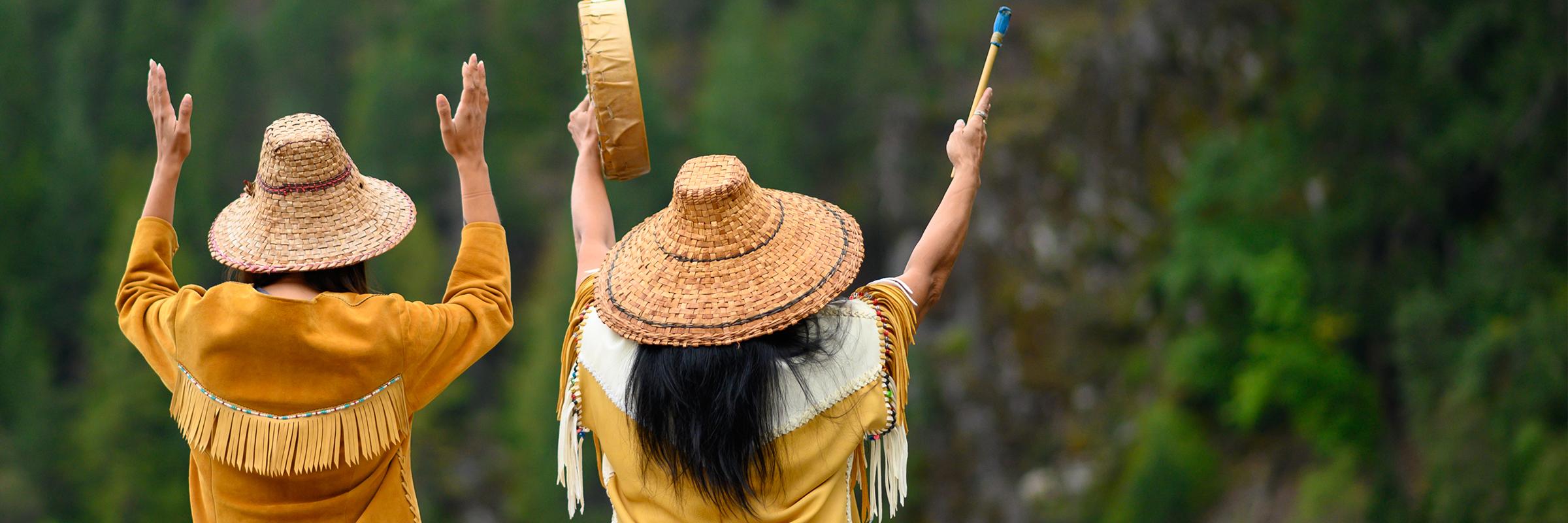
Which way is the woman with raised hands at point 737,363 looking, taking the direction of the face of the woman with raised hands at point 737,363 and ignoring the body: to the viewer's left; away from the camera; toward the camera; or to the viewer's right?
away from the camera

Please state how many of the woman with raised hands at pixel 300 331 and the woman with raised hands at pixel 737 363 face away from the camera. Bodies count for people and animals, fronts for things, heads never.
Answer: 2

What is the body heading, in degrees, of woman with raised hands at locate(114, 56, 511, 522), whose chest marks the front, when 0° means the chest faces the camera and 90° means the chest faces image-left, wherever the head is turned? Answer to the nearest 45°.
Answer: approximately 180°

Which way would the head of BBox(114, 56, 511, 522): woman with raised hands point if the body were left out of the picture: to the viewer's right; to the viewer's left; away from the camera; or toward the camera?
away from the camera

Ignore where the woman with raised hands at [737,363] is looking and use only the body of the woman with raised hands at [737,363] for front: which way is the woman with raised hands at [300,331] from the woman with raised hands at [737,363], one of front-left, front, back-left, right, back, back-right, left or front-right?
left

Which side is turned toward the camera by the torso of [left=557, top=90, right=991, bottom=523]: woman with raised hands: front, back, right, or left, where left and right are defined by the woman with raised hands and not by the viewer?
back

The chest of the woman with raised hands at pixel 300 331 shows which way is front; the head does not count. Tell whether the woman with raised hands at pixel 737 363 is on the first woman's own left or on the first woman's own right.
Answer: on the first woman's own right
